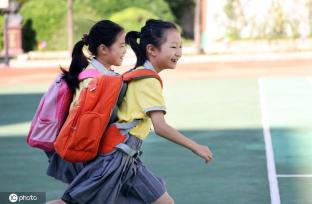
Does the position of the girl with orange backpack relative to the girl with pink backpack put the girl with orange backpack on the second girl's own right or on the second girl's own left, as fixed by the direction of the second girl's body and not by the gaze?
on the second girl's own right

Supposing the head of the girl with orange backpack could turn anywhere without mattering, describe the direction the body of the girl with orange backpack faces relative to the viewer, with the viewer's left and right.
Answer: facing to the right of the viewer

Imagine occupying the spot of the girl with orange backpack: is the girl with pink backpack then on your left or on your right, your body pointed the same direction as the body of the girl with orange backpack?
on your left

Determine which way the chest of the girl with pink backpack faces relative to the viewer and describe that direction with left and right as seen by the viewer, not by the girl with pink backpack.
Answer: facing to the right of the viewer

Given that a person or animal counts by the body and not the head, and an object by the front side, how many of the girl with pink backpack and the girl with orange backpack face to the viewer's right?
2

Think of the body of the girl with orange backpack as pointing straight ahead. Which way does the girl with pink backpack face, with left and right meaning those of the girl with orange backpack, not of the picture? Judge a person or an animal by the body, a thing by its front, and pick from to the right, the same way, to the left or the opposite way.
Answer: the same way

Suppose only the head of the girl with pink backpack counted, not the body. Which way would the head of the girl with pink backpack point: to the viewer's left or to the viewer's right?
to the viewer's right
